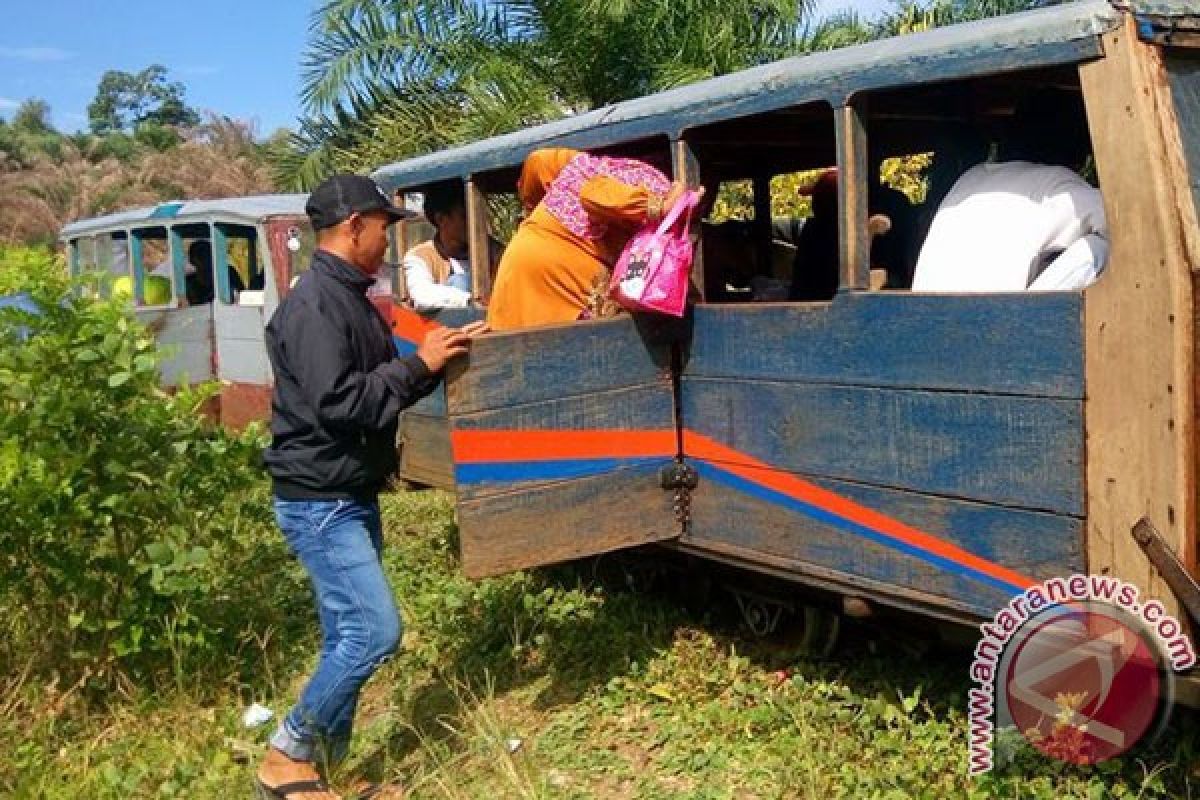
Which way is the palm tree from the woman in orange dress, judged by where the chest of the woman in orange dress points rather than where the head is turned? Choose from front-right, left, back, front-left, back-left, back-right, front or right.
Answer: front-left

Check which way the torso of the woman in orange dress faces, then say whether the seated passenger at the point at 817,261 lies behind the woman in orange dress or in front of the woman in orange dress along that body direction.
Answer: in front

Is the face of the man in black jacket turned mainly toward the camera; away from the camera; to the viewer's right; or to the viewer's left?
to the viewer's right

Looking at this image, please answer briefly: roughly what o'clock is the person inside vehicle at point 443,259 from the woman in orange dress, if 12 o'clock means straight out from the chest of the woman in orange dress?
The person inside vehicle is roughly at 10 o'clock from the woman in orange dress.

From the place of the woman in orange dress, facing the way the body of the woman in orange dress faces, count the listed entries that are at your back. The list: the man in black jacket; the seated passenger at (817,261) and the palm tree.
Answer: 1

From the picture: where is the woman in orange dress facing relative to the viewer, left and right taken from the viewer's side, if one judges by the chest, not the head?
facing away from the viewer and to the right of the viewer

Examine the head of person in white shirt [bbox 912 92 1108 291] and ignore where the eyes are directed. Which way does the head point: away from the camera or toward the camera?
away from the camera

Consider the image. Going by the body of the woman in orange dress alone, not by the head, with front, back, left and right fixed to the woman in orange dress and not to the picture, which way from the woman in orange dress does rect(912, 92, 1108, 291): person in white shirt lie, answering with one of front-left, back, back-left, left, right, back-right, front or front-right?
right

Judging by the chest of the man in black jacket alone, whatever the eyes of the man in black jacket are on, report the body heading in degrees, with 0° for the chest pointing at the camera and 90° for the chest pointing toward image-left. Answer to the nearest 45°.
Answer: approximately 270°

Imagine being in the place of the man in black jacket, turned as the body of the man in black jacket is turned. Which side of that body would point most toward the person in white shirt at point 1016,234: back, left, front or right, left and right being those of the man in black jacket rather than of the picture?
front

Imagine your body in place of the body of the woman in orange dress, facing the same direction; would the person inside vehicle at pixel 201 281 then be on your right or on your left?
on your left

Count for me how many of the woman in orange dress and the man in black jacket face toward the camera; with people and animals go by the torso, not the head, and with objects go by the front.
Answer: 0

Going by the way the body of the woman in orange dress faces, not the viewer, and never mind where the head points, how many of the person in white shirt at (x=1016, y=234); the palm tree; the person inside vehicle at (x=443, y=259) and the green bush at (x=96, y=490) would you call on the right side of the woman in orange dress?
1

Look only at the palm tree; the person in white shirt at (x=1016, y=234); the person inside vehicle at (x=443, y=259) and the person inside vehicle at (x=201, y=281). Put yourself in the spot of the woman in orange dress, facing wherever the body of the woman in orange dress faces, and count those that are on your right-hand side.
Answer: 1

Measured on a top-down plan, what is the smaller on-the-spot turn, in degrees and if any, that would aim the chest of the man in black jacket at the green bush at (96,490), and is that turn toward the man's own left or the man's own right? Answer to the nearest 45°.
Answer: approximately 135° to the man's own left

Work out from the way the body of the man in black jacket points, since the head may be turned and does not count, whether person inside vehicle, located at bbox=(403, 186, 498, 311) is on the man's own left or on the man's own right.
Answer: on the man's own left
